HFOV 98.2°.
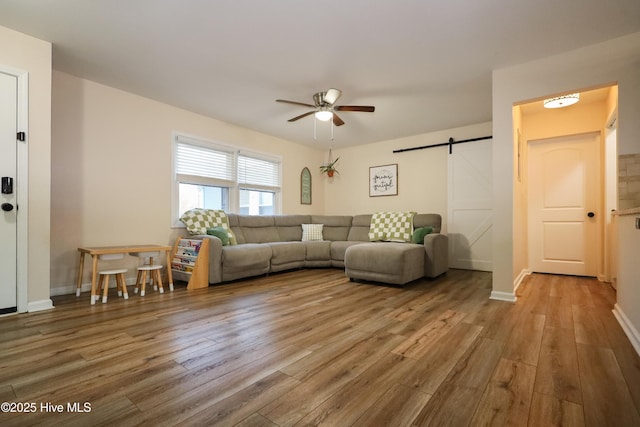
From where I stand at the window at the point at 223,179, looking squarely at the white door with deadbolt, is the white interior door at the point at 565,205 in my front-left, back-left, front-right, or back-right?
back-left

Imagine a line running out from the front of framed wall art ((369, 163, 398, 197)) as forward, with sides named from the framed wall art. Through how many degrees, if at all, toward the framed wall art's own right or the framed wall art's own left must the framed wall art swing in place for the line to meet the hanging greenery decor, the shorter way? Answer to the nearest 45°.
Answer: approximately 45° to the framed wall art's own right

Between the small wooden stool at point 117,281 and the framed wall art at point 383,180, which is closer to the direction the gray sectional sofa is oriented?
the small wooden stool

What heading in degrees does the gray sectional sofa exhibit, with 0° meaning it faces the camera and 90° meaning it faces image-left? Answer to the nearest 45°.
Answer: approximately 0°

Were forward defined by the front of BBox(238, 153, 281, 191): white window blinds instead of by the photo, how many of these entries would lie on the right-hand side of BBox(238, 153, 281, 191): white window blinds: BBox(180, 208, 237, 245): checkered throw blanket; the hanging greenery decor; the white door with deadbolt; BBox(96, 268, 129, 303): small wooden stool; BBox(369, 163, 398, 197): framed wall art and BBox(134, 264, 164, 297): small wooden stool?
4

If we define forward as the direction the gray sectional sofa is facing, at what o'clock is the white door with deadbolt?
The white door with deadbolt is roughly at 2 o'clock from the gray sectional sofa.

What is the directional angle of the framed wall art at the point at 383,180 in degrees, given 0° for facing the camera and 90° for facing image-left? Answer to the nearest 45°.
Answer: approximately 45°
